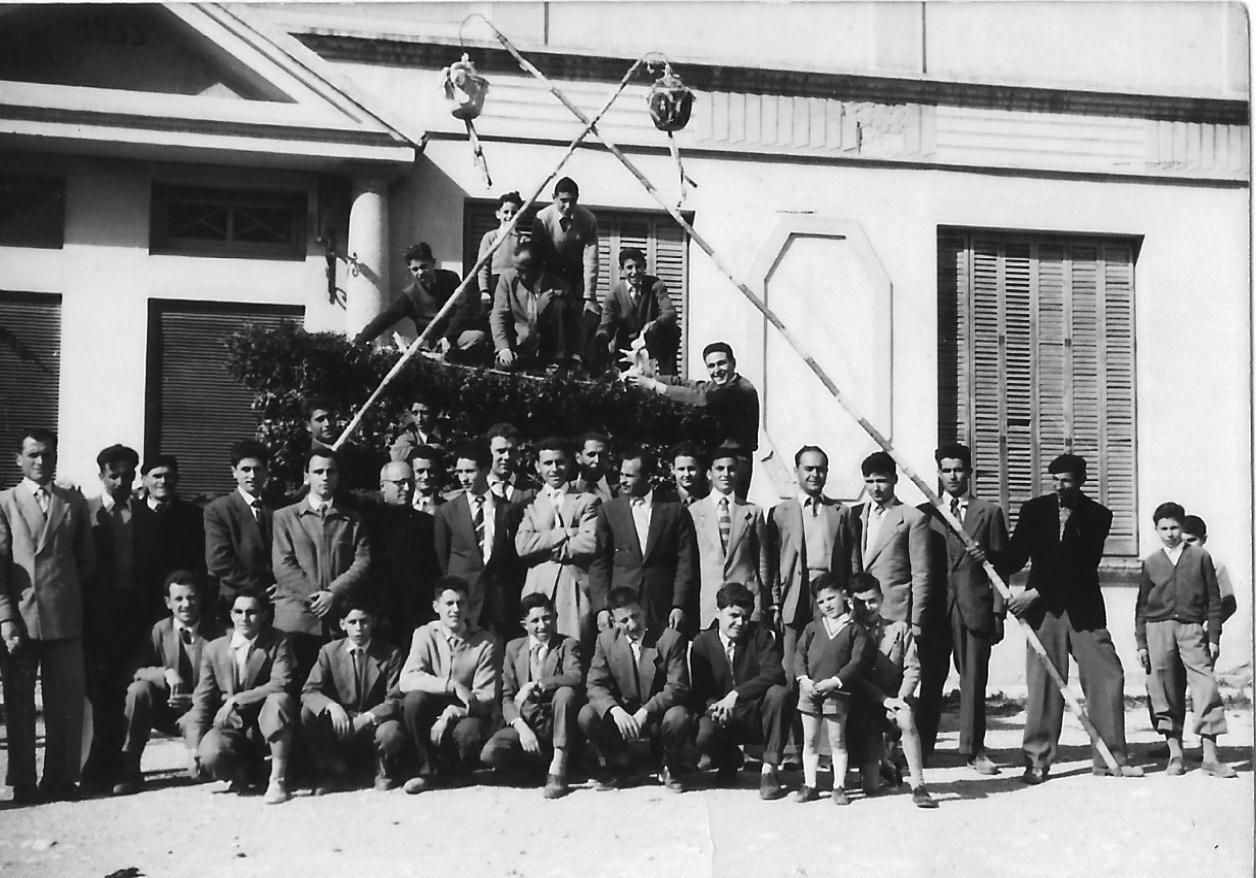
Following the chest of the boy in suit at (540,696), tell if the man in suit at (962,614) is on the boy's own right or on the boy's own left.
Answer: on the boy's own left

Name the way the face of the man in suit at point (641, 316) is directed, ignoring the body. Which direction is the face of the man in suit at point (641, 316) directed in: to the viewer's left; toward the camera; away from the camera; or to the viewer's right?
toward the camera

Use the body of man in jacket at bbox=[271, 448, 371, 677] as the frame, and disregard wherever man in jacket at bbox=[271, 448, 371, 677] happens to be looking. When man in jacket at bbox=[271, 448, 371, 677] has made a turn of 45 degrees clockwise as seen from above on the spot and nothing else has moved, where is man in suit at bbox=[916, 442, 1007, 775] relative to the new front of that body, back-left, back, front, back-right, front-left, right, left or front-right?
back-left

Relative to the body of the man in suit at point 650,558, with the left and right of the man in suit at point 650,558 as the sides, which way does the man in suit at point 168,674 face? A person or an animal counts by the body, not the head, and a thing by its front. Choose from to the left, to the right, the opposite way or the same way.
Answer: the same way

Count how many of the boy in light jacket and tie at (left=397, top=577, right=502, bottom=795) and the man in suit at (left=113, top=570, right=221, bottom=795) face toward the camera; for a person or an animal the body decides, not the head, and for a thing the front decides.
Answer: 2

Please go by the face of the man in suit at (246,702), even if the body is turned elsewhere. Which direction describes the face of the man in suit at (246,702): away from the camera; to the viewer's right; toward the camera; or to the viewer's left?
toward the camera

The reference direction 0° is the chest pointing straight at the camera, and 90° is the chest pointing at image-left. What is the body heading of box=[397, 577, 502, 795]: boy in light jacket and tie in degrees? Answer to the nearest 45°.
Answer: approximately 0°

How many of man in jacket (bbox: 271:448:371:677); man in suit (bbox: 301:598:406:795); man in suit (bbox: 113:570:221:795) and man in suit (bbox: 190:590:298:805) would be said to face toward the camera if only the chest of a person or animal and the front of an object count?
4

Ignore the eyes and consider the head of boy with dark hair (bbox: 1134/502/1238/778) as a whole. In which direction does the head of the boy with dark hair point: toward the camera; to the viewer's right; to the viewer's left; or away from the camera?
toward the camera

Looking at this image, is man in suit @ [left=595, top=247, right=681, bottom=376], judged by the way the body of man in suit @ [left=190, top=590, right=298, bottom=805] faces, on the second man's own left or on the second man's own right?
on the second man's own left

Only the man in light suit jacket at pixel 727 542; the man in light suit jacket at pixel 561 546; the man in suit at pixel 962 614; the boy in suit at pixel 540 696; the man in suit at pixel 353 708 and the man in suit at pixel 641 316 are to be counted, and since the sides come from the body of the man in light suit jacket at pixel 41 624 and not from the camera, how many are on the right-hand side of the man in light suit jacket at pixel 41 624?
0

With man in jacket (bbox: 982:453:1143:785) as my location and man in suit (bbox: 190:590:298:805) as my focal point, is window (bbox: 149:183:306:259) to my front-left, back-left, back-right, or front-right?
front-right

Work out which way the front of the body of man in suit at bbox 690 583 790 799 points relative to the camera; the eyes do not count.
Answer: toward the camera

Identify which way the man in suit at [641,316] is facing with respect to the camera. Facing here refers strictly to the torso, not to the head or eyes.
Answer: toward the camera

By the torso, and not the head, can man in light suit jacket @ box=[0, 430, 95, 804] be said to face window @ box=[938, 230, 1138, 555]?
no

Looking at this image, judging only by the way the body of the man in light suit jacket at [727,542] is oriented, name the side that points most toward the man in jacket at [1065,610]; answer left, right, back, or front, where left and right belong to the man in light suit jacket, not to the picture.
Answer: left

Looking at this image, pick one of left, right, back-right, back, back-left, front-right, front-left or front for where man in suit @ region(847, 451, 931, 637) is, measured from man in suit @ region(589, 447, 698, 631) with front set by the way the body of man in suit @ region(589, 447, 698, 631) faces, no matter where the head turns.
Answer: left

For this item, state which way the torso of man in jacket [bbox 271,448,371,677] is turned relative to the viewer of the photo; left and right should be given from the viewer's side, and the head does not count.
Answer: facing the viewer

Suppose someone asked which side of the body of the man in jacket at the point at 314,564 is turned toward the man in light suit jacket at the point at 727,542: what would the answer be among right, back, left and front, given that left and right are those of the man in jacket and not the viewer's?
left

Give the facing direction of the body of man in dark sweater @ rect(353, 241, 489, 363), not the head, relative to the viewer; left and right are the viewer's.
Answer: facing the viewer and to the left of the viewer

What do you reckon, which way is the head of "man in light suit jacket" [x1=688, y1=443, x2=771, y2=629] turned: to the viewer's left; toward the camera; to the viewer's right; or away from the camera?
toward the camera

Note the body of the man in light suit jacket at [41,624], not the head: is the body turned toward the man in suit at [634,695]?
no

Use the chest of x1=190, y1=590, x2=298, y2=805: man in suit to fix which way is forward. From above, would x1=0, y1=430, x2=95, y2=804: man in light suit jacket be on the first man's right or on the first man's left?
on the first man's right

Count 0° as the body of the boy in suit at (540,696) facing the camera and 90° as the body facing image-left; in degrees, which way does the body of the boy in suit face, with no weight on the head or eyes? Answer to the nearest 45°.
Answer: approximately 0°
